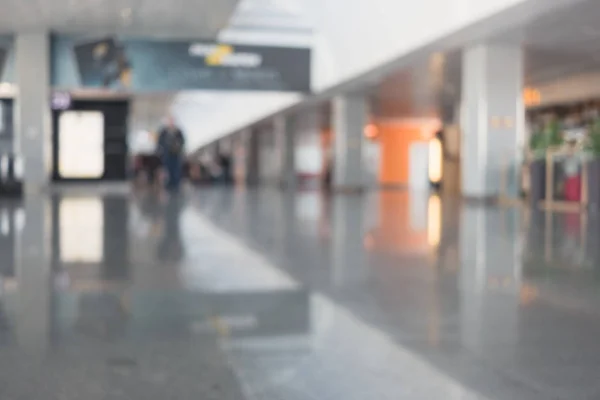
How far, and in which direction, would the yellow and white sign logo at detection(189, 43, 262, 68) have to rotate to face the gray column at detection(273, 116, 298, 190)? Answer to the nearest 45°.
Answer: approximately 180°

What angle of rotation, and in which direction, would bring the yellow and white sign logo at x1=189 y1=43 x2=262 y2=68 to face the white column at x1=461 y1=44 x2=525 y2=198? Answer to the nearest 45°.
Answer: approximately 45° to its left

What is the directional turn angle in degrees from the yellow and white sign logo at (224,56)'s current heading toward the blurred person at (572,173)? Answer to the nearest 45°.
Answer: approximately 45° to its left

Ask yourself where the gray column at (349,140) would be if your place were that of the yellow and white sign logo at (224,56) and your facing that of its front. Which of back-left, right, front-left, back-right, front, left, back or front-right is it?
back-left

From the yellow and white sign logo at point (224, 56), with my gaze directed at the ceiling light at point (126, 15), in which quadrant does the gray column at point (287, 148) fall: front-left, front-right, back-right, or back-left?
back-right

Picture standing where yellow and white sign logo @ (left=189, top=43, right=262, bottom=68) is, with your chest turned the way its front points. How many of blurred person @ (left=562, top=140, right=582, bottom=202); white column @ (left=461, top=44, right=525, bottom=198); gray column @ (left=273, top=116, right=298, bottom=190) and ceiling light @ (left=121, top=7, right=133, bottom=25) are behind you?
1

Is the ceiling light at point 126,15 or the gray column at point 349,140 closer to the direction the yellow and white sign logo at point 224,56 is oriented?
the ceiling light

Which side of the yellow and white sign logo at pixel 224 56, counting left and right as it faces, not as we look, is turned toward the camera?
front

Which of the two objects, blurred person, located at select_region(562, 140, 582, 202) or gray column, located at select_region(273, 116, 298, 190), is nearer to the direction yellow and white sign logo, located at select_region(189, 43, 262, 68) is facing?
the blurred person

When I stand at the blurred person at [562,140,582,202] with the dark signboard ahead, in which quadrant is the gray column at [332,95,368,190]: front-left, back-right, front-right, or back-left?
front-right

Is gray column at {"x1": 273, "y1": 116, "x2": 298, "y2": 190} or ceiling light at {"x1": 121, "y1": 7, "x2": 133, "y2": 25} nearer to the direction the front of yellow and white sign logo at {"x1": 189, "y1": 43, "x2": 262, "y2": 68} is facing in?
the ceiling light

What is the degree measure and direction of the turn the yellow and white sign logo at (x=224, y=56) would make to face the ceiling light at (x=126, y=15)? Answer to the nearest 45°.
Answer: approximately 45° to its right

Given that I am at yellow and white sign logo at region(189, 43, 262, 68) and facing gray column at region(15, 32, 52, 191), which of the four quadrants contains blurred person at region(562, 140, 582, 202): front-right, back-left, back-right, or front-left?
back-left

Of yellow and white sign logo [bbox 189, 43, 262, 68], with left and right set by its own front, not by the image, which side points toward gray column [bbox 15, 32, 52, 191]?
right
